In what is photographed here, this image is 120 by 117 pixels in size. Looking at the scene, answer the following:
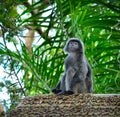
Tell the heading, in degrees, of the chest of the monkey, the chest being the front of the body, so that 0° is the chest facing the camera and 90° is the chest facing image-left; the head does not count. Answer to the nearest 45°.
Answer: approximately 45°
